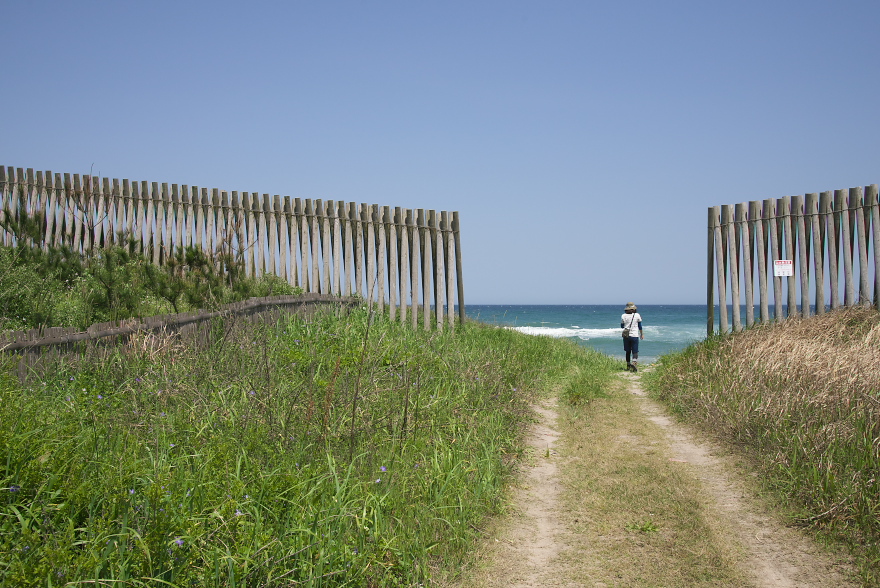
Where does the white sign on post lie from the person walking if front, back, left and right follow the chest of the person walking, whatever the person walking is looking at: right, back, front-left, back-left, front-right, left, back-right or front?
back-right

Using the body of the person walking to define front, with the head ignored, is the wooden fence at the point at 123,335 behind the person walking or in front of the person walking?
behind

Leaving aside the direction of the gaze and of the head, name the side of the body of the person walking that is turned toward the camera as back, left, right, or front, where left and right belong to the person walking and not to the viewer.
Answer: back
